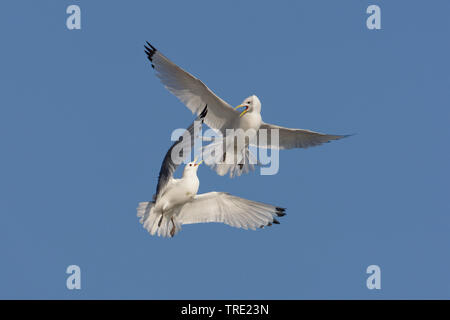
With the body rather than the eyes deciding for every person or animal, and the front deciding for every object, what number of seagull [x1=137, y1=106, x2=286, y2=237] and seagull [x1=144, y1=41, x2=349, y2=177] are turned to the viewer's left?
0

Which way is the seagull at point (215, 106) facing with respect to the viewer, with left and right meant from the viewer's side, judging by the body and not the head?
facing the viewer

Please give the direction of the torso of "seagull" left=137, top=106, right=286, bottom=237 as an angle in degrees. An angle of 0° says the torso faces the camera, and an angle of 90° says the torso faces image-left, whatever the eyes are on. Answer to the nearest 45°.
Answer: approximately 315°
